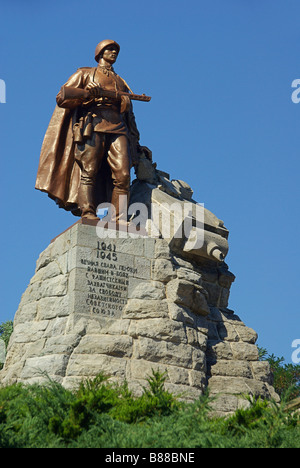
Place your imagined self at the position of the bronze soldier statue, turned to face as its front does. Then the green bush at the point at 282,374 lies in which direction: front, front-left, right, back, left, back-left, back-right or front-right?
left

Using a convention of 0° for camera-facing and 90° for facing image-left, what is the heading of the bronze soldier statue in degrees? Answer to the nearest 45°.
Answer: approximately 315°
